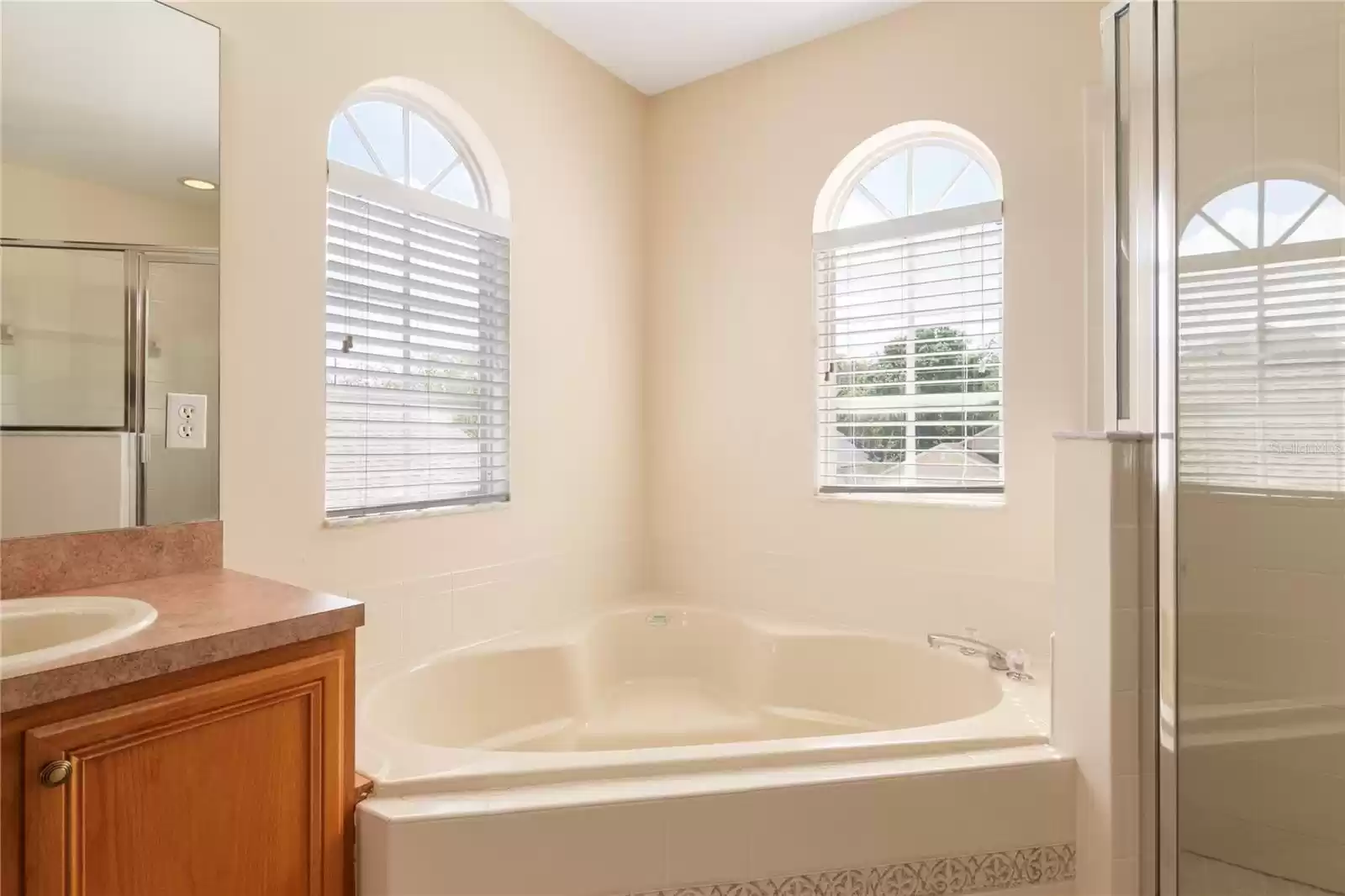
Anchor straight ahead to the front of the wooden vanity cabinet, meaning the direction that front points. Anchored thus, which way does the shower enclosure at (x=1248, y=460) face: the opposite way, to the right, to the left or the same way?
the opposite way

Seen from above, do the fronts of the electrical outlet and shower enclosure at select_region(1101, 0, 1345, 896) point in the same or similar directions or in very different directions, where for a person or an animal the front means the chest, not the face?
very different directions

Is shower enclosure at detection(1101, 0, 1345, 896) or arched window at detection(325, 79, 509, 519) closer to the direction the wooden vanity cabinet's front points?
the shower enclosure

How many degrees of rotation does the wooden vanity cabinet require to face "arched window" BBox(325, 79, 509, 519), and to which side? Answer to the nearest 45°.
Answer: approximately 90° to its left

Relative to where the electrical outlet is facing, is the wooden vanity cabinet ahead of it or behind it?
ahead

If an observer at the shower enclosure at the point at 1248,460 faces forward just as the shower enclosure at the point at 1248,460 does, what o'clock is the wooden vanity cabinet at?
The wooden vanity cabinet is roughly at 12 o'clock from the shower enclosure.

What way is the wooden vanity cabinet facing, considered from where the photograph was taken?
facing the viewer and to the right of the viewer

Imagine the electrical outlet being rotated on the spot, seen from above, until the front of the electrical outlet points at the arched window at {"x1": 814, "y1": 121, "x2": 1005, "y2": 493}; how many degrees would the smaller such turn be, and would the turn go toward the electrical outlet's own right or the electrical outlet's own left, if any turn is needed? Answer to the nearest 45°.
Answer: approximately 45° to the electrical outlet's own left

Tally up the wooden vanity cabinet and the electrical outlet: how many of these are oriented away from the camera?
0

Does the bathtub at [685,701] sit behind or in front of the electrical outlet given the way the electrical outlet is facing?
in front

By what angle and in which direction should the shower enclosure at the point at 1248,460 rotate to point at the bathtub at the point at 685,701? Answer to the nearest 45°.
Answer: approximately 45° to its right

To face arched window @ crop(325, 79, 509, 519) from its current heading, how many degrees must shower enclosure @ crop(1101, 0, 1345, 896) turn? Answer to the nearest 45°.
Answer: approximately 45° to its right

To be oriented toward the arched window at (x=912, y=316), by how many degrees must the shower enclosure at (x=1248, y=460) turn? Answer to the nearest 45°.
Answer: approximately 90° to its right

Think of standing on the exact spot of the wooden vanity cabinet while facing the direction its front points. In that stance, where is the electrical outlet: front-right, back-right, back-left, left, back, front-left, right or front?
back-left
